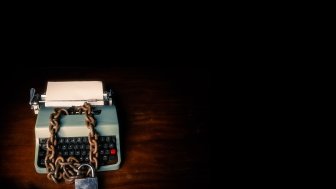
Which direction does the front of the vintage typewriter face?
toward the camera

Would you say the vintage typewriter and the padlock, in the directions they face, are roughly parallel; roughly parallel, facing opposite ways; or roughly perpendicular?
roughly parallel

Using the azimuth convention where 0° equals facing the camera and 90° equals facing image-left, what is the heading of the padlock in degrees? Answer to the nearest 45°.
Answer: approximately 0°

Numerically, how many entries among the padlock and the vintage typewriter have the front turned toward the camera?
2
